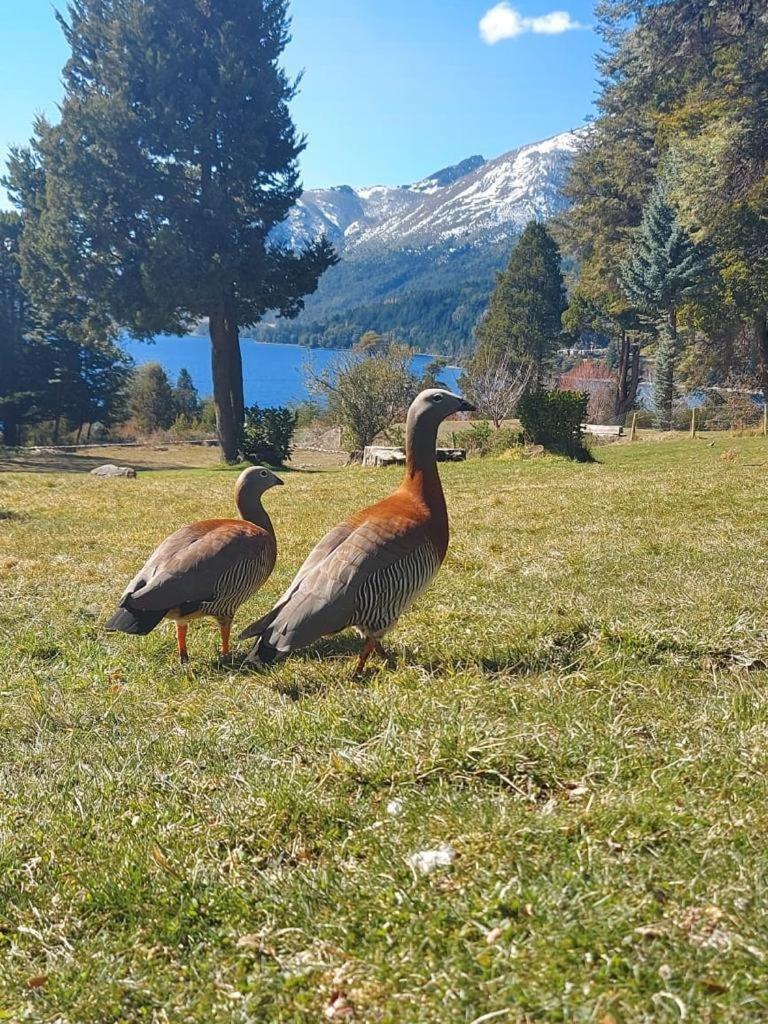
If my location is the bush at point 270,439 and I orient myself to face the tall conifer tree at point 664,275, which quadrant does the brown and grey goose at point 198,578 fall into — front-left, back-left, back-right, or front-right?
back-right

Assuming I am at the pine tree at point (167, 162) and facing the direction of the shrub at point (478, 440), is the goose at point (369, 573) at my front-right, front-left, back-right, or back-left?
front-right

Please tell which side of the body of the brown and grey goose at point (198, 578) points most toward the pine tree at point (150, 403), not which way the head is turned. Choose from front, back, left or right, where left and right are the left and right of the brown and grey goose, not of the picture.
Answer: left

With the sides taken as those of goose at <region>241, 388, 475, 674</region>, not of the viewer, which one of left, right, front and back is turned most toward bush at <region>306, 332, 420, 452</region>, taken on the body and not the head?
left

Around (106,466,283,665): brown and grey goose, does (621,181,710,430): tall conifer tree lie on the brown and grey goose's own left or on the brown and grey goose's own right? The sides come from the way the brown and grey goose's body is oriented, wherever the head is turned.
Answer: on the brown and grey goose's own left

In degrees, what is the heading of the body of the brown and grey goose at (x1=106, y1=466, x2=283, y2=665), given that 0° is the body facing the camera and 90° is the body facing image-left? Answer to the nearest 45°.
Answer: approximately 270°

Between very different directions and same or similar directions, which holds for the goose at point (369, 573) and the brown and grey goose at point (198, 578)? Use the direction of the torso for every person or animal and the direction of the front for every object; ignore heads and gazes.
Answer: same or similar directions

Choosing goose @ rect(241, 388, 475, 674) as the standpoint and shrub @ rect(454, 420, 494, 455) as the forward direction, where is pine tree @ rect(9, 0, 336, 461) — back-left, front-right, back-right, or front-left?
front-left

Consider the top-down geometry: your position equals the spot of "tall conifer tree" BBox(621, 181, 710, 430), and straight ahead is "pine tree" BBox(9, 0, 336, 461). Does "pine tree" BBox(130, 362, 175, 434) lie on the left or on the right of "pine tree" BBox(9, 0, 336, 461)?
right

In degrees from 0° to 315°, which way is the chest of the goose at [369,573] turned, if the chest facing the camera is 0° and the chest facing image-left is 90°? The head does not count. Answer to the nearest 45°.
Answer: approximately 270°

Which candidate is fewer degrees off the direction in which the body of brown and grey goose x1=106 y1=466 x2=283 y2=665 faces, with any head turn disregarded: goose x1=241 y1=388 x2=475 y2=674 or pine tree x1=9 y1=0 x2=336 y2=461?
the goose

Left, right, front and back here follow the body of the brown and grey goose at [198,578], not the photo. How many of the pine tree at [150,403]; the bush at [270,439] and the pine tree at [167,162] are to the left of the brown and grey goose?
3

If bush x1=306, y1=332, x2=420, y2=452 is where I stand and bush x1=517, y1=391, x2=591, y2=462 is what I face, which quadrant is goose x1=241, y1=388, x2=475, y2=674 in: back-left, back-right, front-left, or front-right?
front-right

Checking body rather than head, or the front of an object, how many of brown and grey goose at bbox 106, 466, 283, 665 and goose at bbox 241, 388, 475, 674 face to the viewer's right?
2
